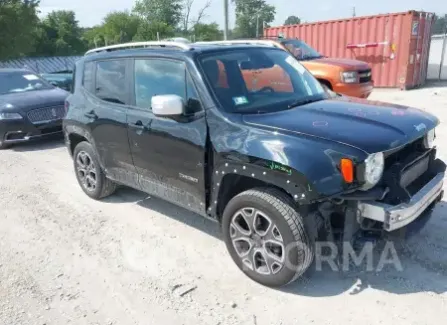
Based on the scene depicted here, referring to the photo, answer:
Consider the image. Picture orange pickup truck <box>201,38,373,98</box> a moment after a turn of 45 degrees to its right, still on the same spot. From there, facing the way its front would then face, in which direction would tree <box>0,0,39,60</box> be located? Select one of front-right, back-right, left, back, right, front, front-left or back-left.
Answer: back-right

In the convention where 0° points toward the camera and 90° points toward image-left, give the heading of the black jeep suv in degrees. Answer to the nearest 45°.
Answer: approximately 315°

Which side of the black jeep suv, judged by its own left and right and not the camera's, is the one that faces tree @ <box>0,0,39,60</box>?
back

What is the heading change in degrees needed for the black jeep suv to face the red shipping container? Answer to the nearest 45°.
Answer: approximately 135° to its left

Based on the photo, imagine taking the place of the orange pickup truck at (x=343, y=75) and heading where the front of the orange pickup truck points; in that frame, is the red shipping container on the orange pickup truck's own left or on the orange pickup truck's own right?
on the orange pickup truck's own left

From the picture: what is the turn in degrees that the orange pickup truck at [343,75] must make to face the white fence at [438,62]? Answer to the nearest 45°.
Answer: approximately 90° to its left

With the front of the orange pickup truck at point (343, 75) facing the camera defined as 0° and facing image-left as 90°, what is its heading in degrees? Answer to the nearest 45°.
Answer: approximately 315°

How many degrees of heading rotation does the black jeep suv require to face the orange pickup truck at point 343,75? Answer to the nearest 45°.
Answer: approximately 135° to its left
